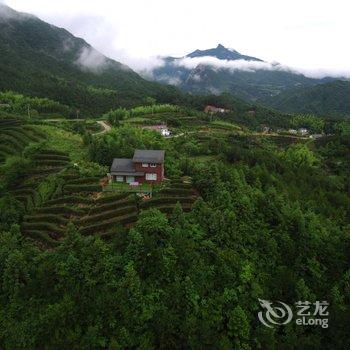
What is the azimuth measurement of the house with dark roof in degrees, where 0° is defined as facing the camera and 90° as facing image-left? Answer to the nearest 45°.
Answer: approximately 0°
